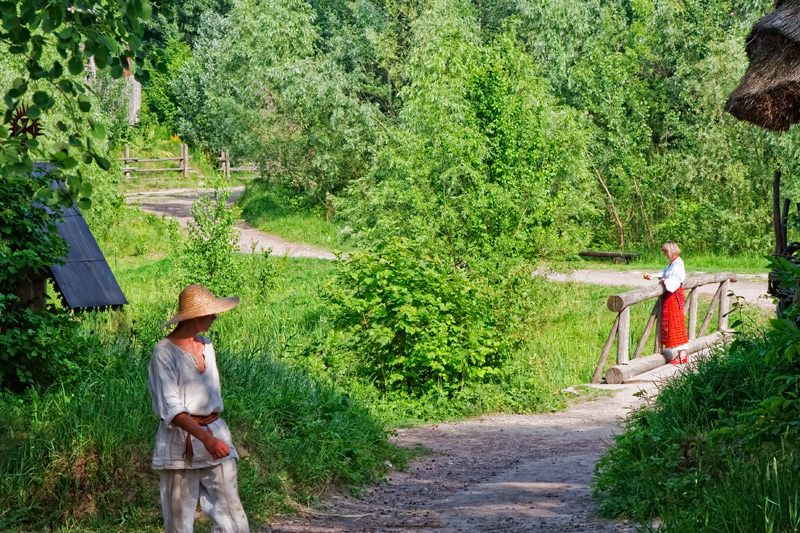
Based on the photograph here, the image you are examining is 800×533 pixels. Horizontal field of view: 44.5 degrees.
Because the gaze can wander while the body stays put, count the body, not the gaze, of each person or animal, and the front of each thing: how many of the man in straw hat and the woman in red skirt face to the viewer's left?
1

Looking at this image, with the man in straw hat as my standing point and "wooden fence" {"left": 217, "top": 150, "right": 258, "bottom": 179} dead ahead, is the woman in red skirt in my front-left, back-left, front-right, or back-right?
front-right

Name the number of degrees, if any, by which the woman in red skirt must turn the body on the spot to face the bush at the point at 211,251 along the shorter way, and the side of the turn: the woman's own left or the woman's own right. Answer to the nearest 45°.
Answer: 0° — they already face it

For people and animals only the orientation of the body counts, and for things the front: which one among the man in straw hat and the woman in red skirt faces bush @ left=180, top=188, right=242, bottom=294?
the woman in red skirt

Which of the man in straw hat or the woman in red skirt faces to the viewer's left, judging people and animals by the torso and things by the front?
the woman in red skirt

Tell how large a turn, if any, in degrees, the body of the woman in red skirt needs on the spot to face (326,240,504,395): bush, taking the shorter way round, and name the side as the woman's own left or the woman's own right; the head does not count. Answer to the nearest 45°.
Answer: approximately 45° to the woman's own left

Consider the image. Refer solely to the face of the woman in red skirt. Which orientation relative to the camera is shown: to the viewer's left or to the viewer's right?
to the viewer's left

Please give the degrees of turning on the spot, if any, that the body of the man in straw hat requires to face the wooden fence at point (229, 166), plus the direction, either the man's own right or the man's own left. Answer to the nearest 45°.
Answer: approximately 135° to the man's own left

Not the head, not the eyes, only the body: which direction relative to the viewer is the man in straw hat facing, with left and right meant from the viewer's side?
facing the viewer and to the right of the viewer

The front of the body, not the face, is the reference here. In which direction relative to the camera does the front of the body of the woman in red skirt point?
to the viewer's left

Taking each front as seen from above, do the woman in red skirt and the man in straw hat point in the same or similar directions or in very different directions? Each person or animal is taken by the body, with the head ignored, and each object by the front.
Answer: very different directions

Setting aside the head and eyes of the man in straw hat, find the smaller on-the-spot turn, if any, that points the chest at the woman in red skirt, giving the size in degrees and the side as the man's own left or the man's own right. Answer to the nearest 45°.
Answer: approximately 90° to the man's own left

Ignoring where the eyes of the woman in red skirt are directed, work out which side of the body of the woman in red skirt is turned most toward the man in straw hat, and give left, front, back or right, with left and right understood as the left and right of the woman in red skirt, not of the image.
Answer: left

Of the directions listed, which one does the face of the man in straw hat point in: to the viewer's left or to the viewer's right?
to the viewer's right

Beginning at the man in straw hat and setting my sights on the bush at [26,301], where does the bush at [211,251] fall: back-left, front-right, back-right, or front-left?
front-right

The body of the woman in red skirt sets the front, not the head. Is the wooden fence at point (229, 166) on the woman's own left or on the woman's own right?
on the woman's own right
